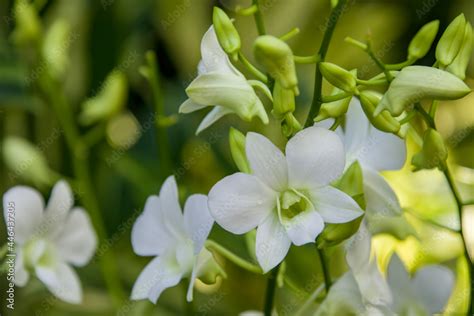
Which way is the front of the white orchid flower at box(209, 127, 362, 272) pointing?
toward the camera

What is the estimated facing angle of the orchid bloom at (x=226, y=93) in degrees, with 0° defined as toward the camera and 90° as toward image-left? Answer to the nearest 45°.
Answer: approximately 90°
